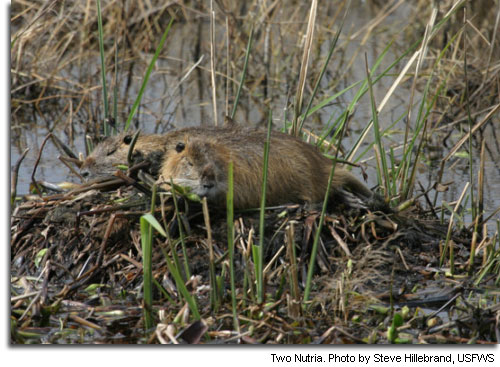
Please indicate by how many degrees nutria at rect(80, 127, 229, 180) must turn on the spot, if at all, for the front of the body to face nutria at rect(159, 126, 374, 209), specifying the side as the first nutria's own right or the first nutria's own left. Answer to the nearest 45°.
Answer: approximately 135° to the first nutria's own left

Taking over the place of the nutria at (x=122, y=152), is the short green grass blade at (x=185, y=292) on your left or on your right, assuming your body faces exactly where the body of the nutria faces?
on your left

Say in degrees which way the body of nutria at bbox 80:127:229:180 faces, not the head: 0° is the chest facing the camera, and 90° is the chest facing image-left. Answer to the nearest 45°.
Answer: approximately 90°

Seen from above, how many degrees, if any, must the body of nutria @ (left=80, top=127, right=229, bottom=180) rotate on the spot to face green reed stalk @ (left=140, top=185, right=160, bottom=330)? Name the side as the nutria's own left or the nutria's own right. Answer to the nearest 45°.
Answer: approximately 90° to the nutria's own left
